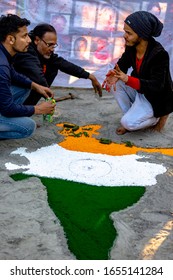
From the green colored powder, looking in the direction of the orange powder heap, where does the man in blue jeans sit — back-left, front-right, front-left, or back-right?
front-left

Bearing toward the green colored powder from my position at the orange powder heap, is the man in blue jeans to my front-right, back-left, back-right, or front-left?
front-right

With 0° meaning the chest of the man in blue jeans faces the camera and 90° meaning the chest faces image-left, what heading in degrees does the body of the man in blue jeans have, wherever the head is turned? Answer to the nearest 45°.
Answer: approximately 270°

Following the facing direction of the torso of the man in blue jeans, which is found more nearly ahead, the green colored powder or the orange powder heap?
the orange powder heap

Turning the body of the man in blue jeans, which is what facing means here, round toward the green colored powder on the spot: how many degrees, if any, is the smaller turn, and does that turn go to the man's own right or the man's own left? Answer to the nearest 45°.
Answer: approximately 45° to the man's own right

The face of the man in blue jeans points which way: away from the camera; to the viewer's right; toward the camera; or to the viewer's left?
to the viewer's right

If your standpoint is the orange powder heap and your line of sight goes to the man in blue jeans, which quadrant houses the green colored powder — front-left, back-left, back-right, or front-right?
front-left

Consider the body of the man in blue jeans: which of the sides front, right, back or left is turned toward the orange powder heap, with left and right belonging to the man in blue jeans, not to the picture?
front
